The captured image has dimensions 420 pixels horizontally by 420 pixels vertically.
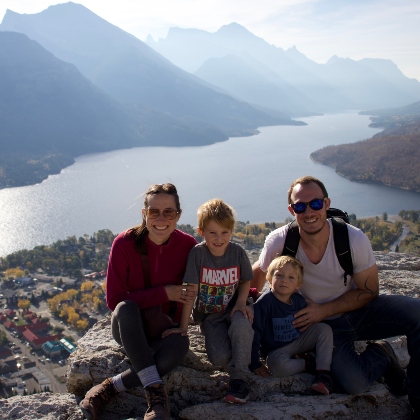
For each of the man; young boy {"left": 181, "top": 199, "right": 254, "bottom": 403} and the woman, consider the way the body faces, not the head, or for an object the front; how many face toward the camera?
3

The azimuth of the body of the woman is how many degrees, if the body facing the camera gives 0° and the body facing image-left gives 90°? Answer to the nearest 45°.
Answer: approximately 0°

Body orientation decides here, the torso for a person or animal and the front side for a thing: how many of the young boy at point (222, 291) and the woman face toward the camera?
2

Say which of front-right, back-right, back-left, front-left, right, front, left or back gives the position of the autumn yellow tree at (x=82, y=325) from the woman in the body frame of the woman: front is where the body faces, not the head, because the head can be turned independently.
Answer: back
